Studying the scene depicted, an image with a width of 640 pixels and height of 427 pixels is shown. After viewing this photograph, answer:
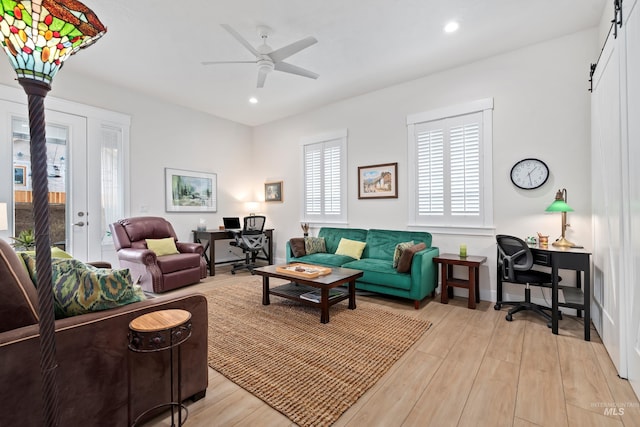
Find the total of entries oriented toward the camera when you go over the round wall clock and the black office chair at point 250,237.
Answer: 1

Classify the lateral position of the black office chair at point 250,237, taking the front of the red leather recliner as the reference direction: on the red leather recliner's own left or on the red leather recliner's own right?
on the red leather recliner's own left

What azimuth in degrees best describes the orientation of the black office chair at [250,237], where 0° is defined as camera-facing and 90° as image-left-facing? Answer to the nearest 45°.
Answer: approximately 135°

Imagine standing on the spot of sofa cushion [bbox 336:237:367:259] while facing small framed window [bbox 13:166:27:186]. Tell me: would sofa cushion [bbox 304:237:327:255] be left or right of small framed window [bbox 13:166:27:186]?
right

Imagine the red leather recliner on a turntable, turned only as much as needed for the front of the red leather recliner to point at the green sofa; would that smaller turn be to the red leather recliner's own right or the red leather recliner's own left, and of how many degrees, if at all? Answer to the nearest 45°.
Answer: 0° — it already faces it

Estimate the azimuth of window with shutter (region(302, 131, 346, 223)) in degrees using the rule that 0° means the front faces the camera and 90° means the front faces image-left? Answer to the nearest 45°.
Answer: approximately 45°

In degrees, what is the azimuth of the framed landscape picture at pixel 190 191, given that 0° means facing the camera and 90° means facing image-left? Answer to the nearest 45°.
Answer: approximately 315°
